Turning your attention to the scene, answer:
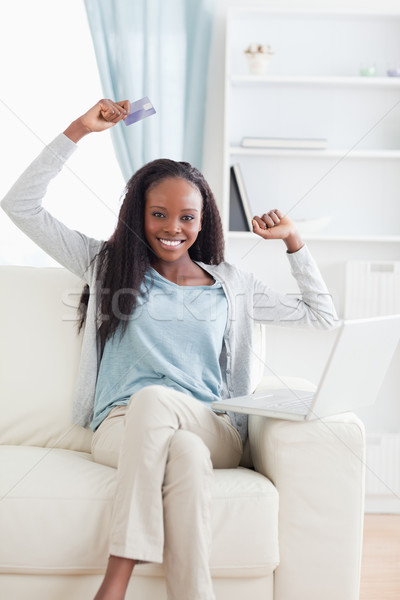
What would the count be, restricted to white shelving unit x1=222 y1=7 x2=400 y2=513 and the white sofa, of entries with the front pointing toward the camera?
2

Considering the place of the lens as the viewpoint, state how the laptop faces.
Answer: facing away from the viewer and to the left of the viewer

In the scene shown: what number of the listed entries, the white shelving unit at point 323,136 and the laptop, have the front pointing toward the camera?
1
